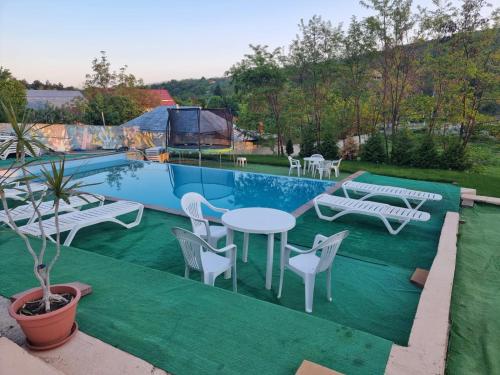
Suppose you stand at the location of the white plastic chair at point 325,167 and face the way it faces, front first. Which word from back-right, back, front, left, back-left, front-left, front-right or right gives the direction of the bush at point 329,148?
front-right

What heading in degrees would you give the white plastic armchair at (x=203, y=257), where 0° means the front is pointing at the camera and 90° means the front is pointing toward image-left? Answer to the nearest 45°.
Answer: approximately 225°

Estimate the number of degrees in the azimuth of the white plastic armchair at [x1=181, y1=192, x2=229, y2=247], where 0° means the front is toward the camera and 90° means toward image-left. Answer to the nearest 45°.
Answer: approximately 315°

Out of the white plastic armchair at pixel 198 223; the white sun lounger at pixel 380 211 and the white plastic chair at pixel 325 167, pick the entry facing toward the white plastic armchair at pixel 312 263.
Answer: the white plastic armchair at pixel 198 223

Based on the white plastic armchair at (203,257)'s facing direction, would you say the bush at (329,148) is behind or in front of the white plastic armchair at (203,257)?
in front

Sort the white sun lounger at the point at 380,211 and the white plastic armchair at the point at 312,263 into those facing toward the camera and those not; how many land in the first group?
0

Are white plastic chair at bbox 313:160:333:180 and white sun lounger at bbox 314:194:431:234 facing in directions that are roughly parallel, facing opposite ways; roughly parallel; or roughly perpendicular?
roughly parallel

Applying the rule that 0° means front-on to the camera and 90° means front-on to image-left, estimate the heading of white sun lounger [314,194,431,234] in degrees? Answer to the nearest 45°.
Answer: approximately 135°

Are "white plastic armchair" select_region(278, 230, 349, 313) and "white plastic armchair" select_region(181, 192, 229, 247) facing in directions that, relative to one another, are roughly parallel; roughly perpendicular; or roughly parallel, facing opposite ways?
roughly parallel, facing opposite ways

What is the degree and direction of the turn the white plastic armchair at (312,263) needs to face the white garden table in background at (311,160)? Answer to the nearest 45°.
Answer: approximately 45° to its right

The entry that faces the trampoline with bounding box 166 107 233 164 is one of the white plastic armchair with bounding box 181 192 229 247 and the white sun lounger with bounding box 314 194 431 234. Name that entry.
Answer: the white sun lounger

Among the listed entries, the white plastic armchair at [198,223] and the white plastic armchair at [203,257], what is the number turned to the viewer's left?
0

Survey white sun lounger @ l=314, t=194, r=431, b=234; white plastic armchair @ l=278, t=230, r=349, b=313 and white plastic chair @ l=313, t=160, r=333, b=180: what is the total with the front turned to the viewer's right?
0

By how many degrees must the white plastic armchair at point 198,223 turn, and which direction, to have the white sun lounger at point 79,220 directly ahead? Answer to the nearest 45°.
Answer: approximately 180°

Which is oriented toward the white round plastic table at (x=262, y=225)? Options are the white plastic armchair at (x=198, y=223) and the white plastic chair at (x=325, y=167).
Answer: the white plastic armchair

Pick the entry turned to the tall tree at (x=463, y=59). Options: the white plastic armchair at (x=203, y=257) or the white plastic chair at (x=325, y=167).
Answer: the white plastic armchair

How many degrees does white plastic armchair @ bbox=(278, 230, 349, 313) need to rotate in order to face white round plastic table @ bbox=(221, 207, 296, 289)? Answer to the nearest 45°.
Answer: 0° — it already faces it

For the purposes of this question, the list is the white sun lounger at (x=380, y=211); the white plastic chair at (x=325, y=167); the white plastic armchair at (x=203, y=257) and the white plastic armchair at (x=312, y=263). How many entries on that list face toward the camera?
0

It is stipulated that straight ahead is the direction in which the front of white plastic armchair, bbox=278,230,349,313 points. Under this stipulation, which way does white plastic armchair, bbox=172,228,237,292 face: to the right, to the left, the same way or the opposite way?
to the right
